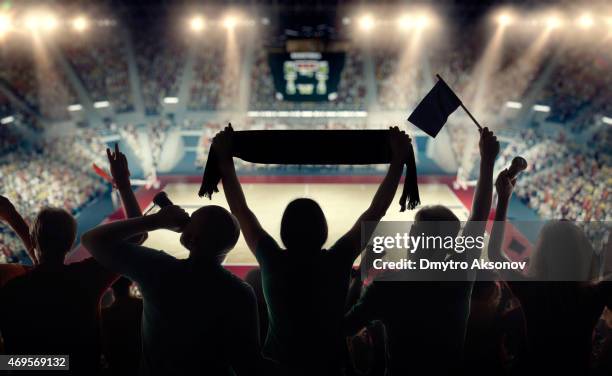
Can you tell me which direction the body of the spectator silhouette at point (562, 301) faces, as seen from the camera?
away from the camera

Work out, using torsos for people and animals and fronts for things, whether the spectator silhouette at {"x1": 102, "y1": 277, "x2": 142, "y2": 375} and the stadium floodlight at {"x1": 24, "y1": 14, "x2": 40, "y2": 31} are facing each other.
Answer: yes

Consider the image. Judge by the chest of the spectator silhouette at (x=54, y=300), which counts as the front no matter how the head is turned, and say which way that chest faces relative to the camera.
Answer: away from the camera

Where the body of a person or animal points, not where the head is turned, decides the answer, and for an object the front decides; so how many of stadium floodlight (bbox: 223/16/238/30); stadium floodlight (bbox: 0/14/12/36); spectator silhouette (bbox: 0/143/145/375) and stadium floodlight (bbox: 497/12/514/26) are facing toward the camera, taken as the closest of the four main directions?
3

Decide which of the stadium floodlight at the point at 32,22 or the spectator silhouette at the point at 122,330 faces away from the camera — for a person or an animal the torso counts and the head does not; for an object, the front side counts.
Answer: the spectator silhouette

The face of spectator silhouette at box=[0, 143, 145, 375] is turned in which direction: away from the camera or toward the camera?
away from the camera

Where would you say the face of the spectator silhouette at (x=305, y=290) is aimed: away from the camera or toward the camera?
away from the camera

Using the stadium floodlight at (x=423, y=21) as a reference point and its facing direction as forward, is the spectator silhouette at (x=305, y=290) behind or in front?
in front

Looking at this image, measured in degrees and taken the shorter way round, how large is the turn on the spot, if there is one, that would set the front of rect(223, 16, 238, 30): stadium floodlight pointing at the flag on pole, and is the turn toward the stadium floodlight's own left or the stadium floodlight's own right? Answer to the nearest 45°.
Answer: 0° — it already faces it

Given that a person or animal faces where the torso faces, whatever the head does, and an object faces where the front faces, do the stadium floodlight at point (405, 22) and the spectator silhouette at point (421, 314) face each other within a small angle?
yes

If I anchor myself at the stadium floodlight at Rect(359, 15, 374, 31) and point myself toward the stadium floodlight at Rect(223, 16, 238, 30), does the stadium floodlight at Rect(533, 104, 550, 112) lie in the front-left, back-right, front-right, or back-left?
back-left

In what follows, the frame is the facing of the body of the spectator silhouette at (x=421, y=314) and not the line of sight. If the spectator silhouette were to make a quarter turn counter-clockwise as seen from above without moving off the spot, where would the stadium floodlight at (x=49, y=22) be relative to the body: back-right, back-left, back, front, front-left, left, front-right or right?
front-right

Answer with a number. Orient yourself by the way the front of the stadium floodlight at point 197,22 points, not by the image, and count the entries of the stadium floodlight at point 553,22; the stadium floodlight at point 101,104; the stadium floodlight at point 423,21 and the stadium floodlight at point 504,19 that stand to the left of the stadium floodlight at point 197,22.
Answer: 3

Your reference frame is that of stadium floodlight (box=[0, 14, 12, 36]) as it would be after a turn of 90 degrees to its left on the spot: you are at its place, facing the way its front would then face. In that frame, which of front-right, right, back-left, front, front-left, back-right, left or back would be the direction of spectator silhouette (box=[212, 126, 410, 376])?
right

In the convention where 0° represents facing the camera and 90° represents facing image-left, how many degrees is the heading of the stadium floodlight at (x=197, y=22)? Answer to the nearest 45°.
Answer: approximately 0°

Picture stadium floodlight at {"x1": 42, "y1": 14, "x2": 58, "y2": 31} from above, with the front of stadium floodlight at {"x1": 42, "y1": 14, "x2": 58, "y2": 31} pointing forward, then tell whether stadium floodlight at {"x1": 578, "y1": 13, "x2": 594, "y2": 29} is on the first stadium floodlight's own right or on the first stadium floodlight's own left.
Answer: on the first stadium floodlight's own left

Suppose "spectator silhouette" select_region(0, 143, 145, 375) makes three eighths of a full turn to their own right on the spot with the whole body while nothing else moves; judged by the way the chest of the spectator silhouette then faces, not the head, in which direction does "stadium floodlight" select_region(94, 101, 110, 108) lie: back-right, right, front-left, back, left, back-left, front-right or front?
back-left

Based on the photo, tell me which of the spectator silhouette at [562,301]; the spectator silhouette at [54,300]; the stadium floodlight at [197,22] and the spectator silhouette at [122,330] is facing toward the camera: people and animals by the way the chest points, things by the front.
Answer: the stadium floodlight
